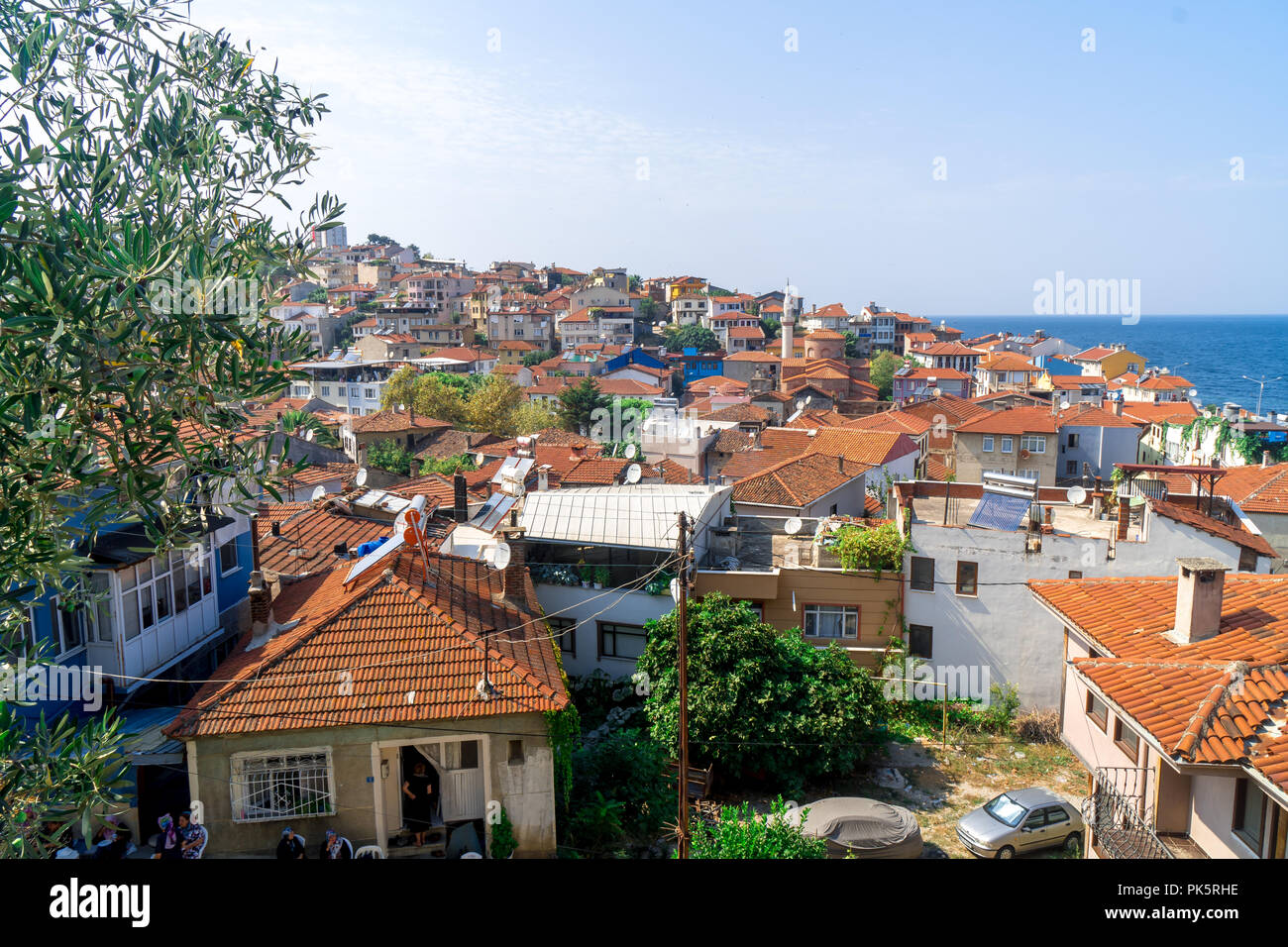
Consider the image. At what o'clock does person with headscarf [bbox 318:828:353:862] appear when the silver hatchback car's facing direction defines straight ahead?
The person with headscarf is roughly at 12 o'clock from the silver hatchback car.

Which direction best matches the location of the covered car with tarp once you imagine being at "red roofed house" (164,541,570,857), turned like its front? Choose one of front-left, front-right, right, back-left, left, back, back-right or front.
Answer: left

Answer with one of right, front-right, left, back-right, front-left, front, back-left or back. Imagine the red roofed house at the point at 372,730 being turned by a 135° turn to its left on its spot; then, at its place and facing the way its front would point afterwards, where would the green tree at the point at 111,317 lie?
back-right

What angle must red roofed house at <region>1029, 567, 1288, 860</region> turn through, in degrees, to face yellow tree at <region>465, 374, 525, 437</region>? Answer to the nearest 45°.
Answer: approximately 90° to its right

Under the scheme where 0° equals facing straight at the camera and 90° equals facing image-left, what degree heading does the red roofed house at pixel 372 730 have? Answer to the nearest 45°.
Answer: approximately 0°

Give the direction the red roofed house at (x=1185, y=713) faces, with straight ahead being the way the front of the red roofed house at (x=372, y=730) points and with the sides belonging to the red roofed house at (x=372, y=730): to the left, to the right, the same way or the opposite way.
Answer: to the right

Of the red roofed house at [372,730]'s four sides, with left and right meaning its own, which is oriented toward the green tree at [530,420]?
back

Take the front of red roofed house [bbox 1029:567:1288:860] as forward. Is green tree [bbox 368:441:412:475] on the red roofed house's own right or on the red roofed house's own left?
on the red roofed house's own right

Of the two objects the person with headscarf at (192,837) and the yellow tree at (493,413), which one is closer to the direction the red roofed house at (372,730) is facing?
the person with headscarf

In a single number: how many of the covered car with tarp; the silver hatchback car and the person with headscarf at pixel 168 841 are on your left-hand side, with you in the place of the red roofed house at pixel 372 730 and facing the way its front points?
2

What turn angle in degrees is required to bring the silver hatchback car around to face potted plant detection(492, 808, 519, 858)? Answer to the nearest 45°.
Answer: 0° — it already faces it

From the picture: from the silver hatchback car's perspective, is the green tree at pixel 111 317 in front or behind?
in front

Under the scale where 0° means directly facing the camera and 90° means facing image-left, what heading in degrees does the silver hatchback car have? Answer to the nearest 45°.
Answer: approximately 45°

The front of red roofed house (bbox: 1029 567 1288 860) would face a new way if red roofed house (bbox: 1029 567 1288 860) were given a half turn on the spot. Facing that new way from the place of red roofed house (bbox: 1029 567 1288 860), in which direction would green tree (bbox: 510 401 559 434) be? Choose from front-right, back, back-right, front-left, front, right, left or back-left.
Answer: left

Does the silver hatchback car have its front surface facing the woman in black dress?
yes
